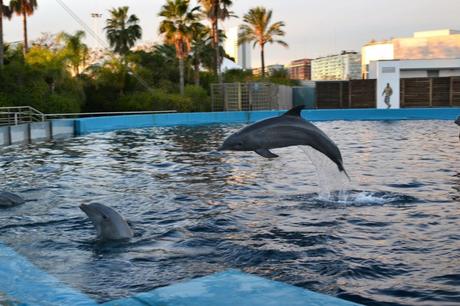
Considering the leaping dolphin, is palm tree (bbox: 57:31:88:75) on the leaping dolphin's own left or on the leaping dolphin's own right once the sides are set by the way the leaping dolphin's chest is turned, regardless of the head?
on the leaping dolphin's own right

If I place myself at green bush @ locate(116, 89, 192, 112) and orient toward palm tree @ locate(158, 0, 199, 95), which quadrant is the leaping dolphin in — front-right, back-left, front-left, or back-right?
back-right

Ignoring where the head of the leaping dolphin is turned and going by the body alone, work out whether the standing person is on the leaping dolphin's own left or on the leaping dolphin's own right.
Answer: on the leaping dolphin's own right

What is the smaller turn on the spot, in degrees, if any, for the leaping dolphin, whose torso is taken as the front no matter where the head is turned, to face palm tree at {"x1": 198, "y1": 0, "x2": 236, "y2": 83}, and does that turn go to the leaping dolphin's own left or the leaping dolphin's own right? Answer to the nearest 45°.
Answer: approximately 90° to the leaping dolphin's own right

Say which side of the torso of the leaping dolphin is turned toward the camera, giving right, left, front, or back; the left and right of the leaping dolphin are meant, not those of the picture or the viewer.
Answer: left

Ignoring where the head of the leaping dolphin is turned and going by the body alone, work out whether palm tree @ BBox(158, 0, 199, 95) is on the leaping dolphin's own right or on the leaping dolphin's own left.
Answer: on the leaping dolphin's own right

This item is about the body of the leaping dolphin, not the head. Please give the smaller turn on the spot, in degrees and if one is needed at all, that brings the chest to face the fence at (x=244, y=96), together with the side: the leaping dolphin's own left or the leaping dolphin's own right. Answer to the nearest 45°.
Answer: approximately 90° to the leaping dolphin's own right

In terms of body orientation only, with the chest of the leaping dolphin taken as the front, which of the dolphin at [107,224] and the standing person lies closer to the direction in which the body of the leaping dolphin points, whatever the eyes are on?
the dolphin

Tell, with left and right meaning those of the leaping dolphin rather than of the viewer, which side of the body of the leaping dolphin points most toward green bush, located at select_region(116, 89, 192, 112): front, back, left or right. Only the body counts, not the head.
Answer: right

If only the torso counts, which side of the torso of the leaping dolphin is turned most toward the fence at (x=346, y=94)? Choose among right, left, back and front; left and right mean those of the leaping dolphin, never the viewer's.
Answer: right

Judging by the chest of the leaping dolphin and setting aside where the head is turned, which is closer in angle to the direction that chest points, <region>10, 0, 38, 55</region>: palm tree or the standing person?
the palm tree
